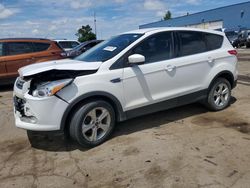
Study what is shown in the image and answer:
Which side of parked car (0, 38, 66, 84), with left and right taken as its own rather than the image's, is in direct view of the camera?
left

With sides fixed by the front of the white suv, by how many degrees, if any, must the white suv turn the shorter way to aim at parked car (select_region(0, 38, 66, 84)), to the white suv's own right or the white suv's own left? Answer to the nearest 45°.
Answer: approximately 90° to the white suv's own right

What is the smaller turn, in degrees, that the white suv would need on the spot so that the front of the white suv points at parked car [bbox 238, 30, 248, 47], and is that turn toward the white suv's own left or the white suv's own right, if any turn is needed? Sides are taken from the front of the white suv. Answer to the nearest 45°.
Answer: approximately 180°

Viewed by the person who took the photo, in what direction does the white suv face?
facing the viewer and to the left of the viewer

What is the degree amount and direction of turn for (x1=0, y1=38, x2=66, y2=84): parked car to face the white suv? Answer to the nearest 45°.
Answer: approximately 90° to its left

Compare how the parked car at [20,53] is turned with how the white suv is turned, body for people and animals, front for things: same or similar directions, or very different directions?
same or similar directions

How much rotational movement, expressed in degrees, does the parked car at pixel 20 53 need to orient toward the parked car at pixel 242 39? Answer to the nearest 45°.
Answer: approximately 135° to its right

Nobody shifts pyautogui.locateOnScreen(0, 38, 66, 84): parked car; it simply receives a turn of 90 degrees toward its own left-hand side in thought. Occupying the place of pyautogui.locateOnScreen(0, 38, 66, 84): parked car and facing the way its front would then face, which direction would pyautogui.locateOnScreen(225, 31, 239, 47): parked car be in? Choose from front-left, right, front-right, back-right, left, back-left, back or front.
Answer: back-left

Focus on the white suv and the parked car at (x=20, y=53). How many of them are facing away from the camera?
0
